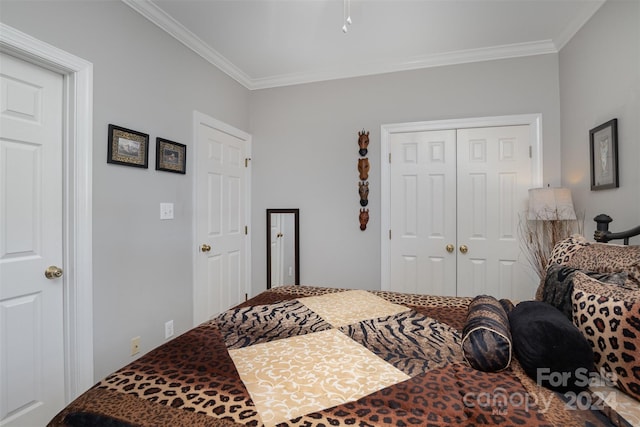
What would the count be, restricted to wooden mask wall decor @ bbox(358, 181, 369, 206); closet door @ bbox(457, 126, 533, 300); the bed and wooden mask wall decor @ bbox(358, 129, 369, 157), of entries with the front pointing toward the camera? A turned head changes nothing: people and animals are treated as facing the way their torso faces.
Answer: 3

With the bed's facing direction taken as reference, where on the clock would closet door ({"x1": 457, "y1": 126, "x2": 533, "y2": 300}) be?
The closet door is roughly at 4 o'clock from the bed.

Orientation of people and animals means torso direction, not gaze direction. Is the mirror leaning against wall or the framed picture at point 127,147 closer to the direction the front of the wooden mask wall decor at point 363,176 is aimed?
the framed picture

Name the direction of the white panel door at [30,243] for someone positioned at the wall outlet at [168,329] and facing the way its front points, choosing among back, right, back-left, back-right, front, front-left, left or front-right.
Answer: right

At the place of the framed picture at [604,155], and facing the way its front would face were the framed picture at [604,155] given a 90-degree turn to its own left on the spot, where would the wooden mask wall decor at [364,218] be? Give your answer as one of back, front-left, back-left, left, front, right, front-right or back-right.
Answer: back-right

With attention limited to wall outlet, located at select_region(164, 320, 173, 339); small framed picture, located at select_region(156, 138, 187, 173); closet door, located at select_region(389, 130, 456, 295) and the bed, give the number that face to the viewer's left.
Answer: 1

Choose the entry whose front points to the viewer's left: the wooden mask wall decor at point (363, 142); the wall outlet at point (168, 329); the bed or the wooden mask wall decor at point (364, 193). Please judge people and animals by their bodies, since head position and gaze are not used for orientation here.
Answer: the bed

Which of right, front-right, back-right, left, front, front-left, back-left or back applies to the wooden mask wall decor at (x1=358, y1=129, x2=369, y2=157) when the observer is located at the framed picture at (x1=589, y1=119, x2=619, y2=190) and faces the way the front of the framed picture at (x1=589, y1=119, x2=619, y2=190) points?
front-right

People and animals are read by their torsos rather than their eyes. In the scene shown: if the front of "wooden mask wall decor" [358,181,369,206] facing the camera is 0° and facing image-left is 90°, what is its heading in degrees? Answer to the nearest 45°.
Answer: approximately 0°

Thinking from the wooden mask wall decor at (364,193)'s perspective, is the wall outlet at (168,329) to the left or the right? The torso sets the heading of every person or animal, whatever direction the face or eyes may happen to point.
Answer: on its right

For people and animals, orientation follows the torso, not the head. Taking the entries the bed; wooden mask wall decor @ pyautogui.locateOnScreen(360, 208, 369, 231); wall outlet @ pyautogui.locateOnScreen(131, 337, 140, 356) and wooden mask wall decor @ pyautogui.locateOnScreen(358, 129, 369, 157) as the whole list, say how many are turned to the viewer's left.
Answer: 1

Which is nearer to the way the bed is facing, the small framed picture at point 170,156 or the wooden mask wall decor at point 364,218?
the small framed picture
